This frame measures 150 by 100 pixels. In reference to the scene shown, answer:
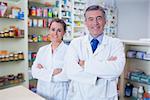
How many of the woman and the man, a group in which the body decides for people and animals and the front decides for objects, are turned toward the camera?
2

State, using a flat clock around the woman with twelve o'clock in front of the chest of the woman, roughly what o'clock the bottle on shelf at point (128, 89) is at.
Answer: The bottle on shelf is roughly at 8 o'clock from the woman.

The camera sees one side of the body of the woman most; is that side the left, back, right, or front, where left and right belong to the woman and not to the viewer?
front

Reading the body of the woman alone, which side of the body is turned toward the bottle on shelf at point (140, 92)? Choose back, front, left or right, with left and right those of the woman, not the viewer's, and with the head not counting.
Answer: left

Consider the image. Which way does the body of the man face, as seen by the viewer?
toward the camera

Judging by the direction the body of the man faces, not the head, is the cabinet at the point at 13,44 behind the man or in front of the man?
behind
